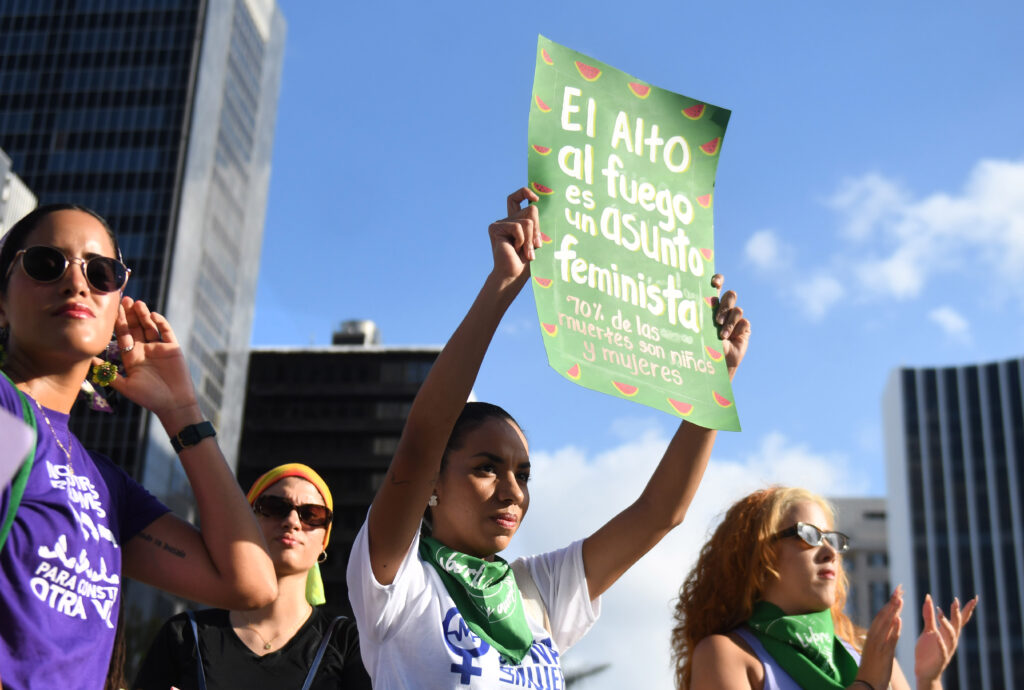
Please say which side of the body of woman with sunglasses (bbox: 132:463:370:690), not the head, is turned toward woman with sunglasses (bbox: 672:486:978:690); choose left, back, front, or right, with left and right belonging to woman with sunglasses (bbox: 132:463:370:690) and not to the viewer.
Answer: left

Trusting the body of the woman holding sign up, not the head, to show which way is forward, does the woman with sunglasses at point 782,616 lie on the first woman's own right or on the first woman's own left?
on the first woman's own left

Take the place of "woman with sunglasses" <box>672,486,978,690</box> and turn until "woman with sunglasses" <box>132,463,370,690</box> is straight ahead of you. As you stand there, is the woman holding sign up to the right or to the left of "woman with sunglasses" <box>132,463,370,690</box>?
left

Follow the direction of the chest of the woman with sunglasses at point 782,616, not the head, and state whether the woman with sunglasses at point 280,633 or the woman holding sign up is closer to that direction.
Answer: the woman holding sign up

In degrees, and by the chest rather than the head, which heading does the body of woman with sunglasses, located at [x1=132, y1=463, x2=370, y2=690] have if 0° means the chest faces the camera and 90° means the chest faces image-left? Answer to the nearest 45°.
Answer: approximately 0°

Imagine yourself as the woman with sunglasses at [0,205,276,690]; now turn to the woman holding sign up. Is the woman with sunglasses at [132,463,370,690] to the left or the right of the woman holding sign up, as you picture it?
left
